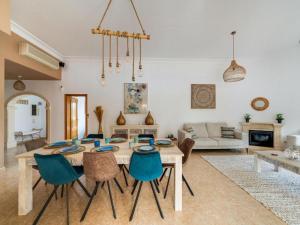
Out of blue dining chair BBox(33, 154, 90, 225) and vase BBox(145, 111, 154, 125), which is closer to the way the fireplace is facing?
the blue dining chair

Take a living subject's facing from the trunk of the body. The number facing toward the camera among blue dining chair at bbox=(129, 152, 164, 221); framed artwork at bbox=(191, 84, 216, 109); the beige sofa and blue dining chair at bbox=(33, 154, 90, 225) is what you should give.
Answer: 2

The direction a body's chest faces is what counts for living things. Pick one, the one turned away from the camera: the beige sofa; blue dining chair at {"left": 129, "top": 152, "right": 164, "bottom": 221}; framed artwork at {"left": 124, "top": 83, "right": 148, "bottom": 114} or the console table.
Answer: the blue dining chair

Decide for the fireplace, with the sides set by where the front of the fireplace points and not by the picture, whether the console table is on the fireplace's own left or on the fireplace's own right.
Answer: on the fireplace's own right

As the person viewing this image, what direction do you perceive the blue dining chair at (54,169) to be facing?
facing away from the viewer and to the right of the viewer

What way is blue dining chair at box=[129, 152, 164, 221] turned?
away from the camera

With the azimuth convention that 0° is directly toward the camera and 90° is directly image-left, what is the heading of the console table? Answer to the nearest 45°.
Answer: approximately 0°

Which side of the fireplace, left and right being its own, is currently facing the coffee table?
front

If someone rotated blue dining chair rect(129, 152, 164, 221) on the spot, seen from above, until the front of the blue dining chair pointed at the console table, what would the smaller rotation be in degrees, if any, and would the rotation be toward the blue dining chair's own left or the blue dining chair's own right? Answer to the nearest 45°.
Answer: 0° — it already faces it

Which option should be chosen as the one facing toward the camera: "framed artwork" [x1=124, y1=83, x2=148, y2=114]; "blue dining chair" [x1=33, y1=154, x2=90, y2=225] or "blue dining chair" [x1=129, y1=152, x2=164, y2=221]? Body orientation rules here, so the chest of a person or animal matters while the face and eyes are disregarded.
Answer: the framed artwork

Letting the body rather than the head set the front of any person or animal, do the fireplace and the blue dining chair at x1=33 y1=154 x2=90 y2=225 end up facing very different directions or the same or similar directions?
very different directions

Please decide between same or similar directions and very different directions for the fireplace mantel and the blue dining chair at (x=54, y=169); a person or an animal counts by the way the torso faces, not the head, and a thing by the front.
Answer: very different directions

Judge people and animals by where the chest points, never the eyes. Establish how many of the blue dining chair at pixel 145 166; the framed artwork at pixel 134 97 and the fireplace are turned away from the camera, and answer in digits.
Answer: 1

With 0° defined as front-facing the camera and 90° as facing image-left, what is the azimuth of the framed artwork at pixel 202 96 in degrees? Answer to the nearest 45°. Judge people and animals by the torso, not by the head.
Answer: approximately 0°
